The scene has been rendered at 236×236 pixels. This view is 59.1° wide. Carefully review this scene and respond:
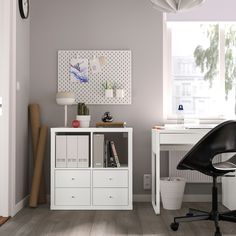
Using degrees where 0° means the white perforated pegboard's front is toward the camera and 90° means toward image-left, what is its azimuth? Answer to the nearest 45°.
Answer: approximately 0°

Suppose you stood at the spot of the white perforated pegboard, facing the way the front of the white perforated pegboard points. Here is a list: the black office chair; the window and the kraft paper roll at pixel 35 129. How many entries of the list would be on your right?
1

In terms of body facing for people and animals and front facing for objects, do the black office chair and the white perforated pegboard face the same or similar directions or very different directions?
very different directions

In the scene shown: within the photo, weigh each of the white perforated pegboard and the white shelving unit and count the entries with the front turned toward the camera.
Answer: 2

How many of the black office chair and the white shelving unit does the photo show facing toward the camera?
1

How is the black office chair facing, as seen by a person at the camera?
facing away from the viewer and to the left of the viewer

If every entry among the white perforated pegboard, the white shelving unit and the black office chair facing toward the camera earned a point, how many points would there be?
2

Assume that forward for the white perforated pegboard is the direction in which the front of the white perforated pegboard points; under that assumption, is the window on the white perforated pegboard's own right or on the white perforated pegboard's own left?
on the white perforated pegboard's own left
